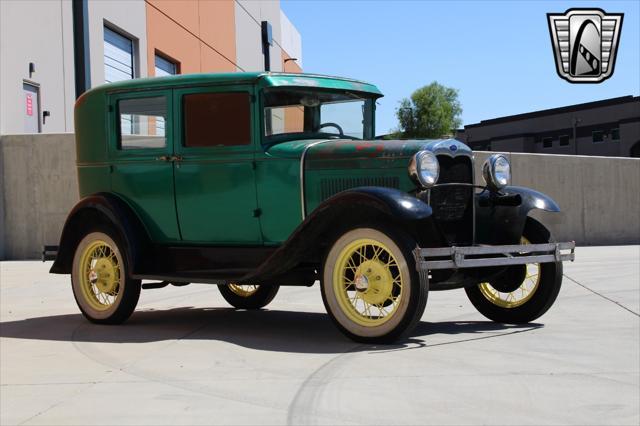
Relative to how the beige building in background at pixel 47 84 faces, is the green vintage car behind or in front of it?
in front

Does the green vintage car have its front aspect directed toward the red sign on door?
no

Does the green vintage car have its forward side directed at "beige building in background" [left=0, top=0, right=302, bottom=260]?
no

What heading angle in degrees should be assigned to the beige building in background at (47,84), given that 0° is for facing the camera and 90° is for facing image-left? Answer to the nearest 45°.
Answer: approximately 315°

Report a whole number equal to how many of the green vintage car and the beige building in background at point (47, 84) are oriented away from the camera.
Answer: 0

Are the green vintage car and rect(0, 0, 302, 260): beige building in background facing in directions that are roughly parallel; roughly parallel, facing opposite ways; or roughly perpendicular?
roughly parallel

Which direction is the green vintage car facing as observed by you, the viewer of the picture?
facing the viewer and to the right of the viewer
